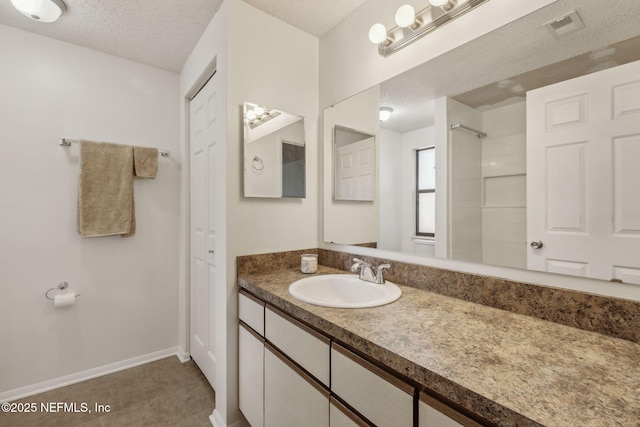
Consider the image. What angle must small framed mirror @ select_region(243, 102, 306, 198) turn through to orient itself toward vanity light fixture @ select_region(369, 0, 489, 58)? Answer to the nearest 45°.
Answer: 0° — it already faces it

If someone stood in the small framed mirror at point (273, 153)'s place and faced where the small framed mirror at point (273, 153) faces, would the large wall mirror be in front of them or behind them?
in front

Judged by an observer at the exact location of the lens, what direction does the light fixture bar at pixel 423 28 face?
facing the viewer and to the left of the viewer

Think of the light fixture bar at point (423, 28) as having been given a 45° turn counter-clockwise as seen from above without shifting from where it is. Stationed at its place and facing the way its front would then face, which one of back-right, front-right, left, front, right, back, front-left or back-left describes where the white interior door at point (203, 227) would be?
right
